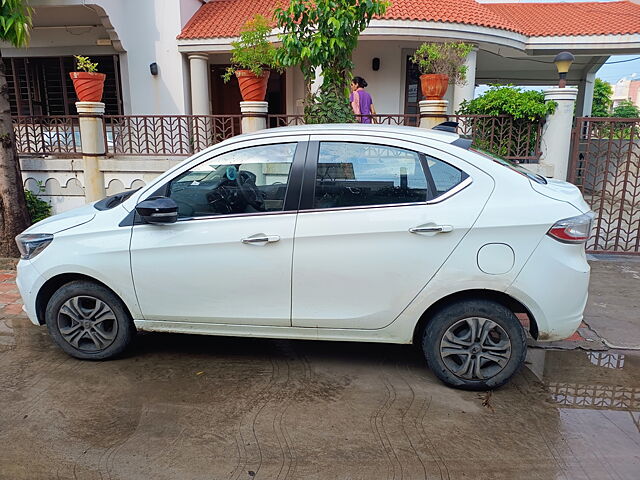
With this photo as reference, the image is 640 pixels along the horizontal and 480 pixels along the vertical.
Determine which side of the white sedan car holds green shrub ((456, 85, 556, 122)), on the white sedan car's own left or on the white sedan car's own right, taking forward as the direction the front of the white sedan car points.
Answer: on the white sedan car's own right

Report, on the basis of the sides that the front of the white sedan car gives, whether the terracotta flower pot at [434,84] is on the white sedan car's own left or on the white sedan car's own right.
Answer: on the white sedan car's own right

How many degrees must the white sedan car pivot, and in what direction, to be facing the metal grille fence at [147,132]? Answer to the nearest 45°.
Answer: approximately 45° to its right

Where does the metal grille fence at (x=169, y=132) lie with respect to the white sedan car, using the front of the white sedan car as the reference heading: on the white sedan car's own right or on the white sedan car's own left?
on the white sedan car's own right

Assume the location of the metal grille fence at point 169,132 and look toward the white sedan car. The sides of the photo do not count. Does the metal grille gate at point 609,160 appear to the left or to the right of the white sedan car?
left

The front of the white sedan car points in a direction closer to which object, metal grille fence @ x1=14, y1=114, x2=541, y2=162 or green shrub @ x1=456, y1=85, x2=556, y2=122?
the metal grille fence

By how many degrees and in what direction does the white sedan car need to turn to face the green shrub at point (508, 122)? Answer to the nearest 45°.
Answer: approximately 135° to its right

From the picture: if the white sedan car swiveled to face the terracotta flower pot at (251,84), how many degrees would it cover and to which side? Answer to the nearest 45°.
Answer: approximately 90° to its right

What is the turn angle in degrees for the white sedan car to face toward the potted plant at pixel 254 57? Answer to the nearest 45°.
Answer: approximately 90° to its right

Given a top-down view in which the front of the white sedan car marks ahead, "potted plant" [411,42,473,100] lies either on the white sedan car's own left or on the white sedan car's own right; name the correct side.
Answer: on the white sedan car's own right

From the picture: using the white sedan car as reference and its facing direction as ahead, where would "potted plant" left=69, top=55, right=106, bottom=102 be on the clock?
The potted plant is roughly at 2 o'clock from the white sedan car.

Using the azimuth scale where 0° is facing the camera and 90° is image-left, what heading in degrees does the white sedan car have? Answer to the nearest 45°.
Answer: approximately 90°
